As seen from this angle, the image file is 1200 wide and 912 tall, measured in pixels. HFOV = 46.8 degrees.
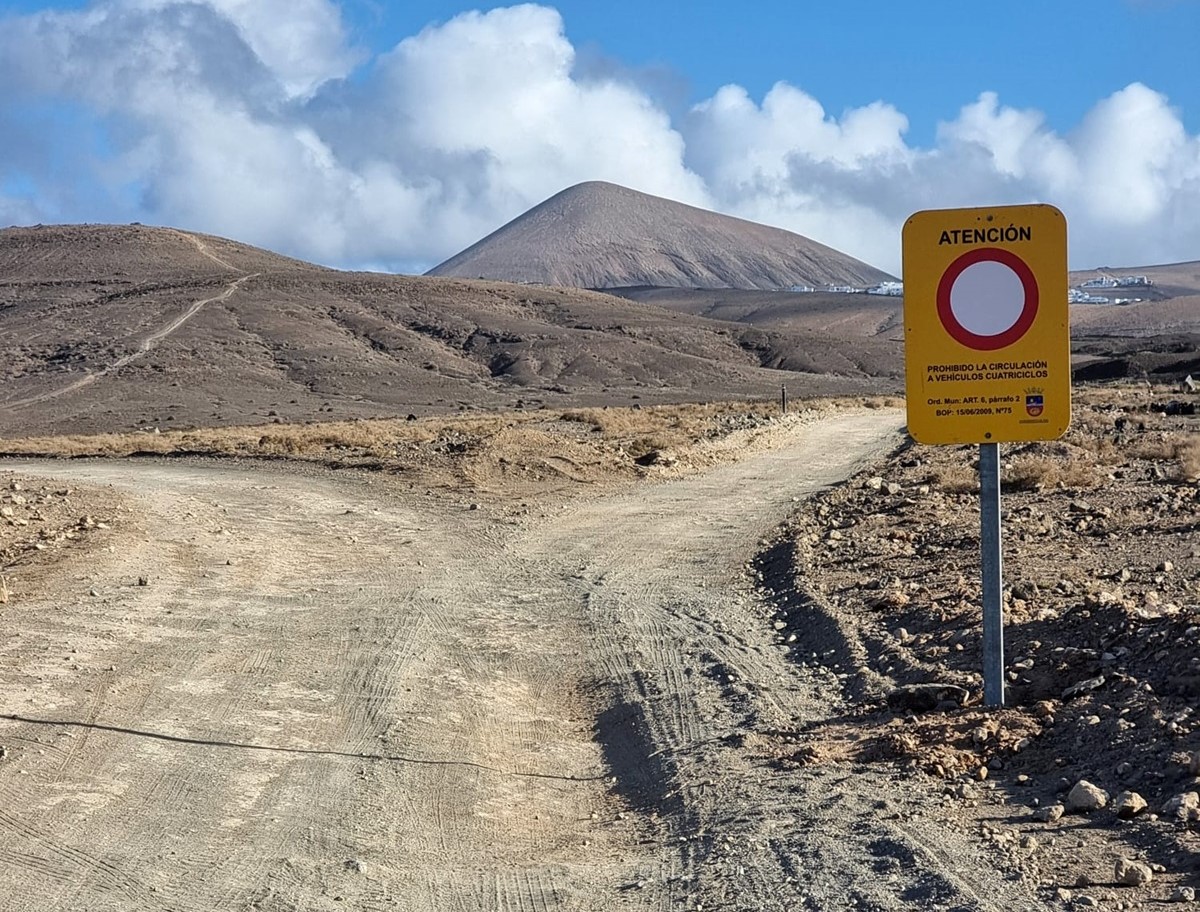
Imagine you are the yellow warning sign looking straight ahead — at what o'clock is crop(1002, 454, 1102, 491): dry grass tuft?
The dry grass tuft is roughly at 6 o'clock from the yellow warning sign.

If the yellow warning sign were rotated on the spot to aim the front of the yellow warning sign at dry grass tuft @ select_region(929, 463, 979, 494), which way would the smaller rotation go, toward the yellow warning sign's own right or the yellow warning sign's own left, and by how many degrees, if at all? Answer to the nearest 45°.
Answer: approximately 180°

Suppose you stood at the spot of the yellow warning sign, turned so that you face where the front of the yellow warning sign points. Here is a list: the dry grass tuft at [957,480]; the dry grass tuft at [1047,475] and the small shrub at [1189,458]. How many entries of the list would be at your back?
3

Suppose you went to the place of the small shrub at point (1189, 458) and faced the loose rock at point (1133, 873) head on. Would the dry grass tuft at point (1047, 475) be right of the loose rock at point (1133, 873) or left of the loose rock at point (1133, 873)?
right

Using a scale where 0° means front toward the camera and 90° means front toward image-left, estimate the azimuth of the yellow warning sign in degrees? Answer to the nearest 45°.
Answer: approximately 0°

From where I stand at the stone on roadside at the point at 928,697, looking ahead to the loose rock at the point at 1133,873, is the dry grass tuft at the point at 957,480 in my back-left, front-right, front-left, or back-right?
back-left
